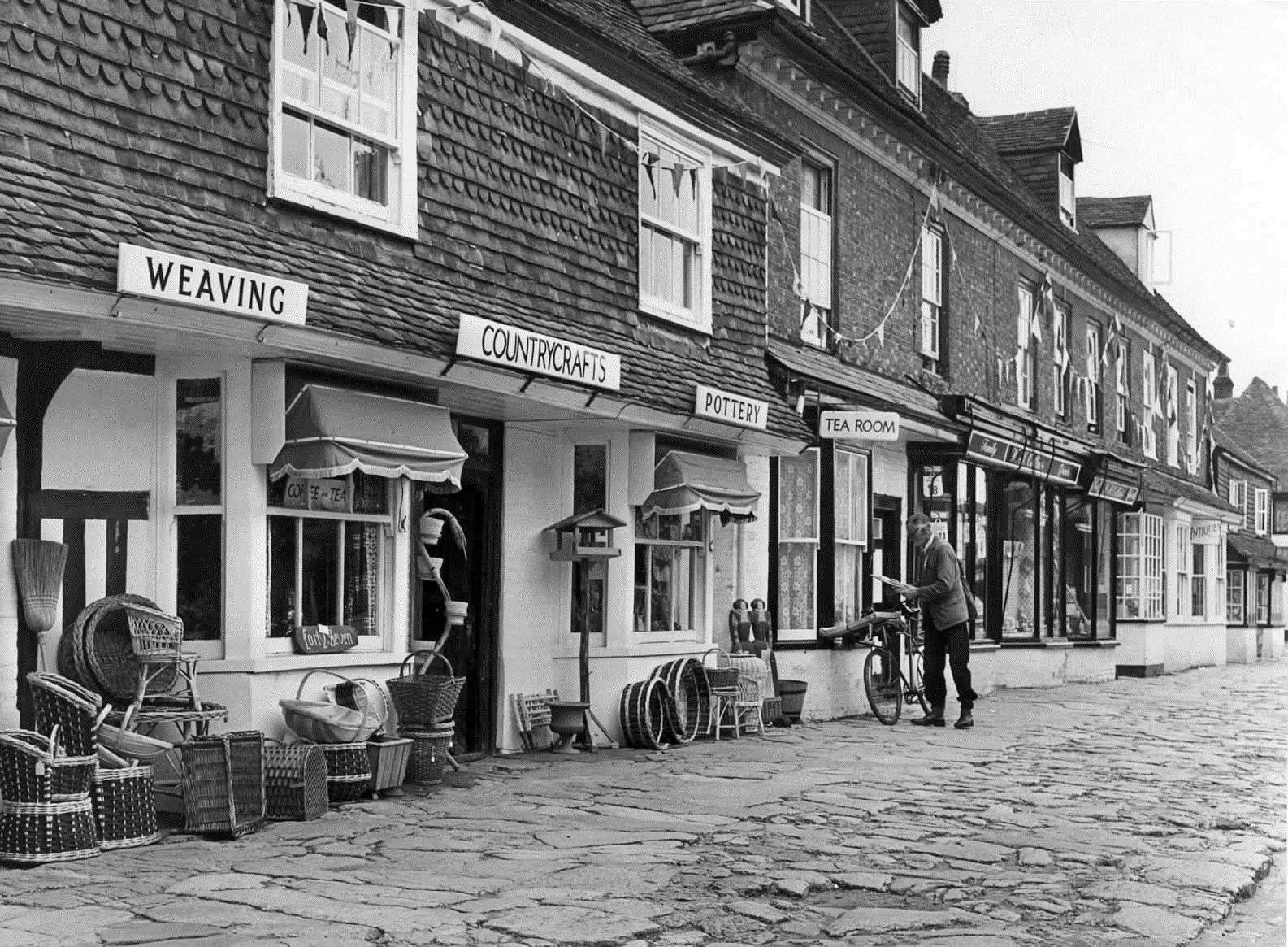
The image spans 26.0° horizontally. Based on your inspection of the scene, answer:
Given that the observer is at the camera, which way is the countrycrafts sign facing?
facing the viewer and to the right of the viewer

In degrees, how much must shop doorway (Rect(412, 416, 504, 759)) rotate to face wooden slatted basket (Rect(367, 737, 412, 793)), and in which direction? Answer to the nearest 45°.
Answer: approximately 45° to its right

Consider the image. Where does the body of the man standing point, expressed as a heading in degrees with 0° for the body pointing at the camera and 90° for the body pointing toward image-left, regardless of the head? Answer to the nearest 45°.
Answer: approximately 45°

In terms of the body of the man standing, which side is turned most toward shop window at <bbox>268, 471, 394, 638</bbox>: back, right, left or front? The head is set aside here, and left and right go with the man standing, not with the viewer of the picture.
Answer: front

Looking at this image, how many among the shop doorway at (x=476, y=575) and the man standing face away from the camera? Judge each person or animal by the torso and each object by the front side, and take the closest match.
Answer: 0

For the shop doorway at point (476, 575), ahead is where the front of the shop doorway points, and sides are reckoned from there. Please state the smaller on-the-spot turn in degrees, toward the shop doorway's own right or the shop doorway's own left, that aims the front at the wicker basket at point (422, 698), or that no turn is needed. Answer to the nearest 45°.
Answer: approximately 45° to the shop doorway's own right
